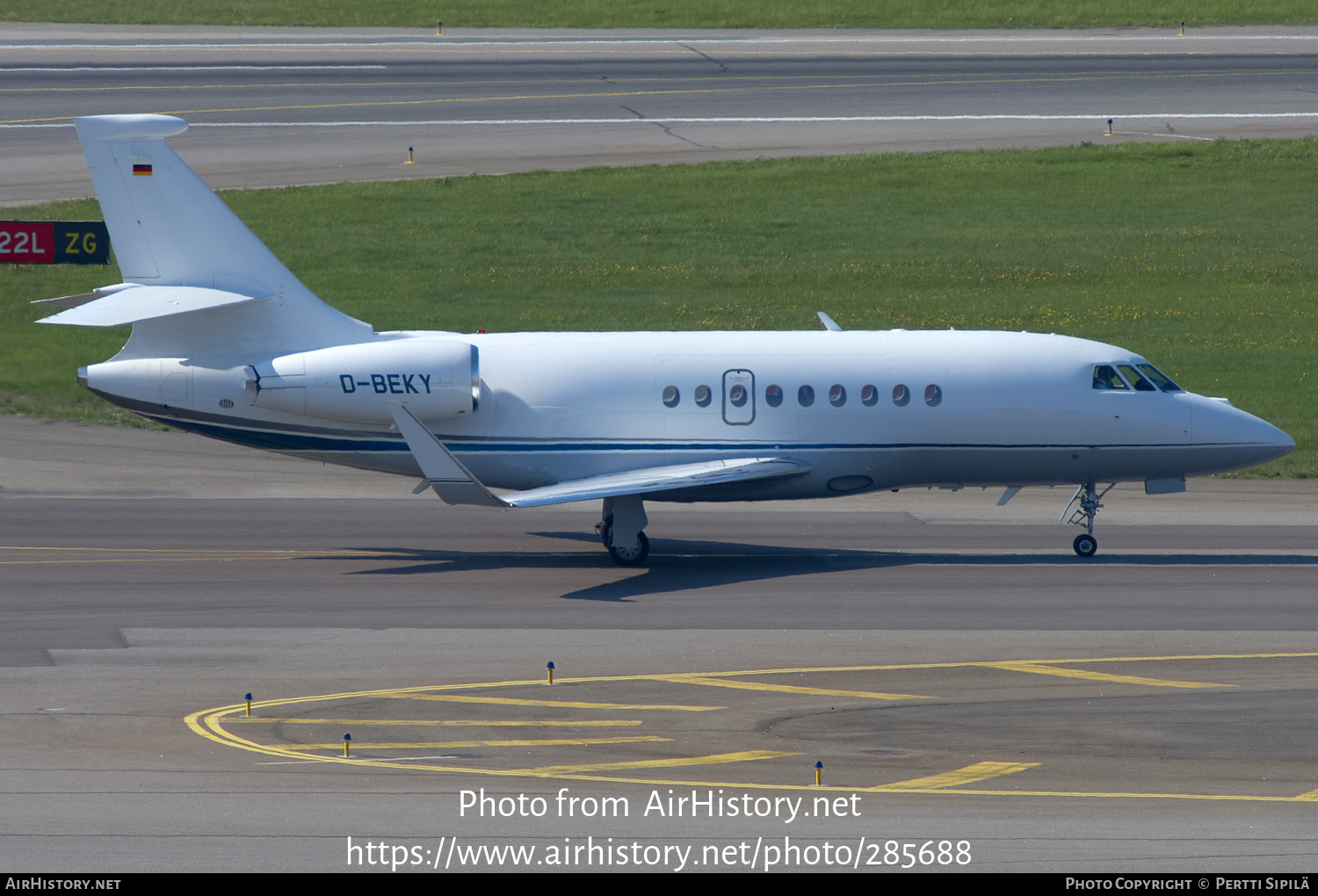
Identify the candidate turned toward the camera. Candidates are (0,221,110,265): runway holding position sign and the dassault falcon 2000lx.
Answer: the runway holding position sign

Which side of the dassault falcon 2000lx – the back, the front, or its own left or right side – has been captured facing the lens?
right

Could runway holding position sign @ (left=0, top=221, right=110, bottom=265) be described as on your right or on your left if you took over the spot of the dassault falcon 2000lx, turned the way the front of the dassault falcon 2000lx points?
on your left

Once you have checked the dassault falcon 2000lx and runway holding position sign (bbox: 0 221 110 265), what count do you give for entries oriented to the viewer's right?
1

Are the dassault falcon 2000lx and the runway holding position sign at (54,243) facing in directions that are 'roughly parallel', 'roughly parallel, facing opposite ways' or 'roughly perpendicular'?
roughly perpendicular

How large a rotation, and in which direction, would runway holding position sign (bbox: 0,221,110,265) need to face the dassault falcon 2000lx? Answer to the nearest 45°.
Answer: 0° — it already faces it

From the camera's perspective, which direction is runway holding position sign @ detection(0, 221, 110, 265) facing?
toward the camera
